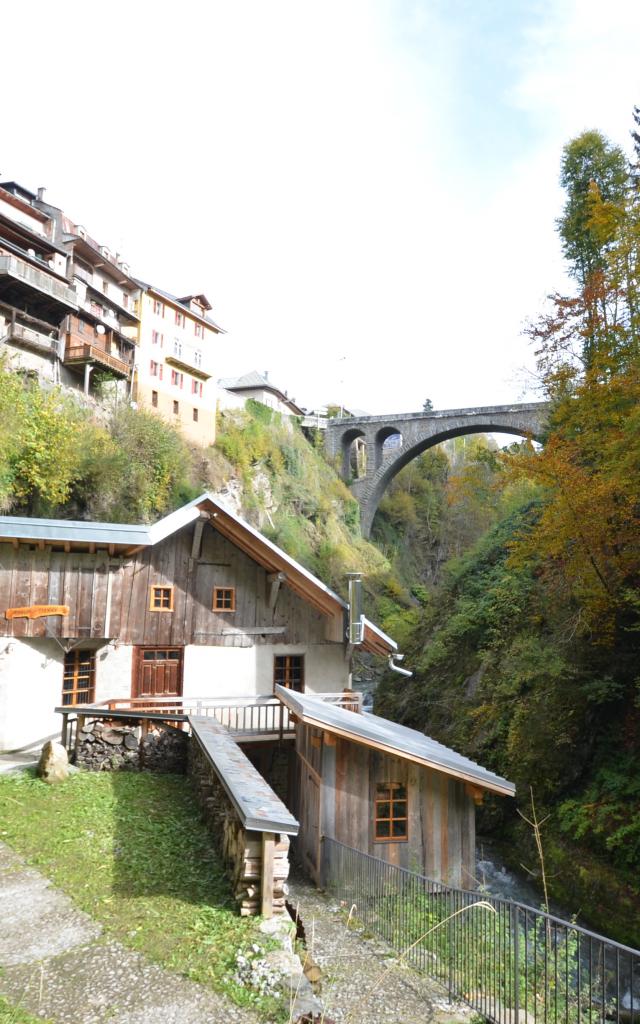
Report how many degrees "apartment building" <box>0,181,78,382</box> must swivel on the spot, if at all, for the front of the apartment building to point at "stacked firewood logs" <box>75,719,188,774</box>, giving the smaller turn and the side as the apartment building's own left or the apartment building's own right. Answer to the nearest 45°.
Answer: approximately 45° to the apartment building's own right

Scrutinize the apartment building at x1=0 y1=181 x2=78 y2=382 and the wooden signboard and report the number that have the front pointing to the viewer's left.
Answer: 0

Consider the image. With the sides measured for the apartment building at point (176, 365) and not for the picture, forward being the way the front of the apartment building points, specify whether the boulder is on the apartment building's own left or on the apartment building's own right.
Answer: on the apartment building's own right

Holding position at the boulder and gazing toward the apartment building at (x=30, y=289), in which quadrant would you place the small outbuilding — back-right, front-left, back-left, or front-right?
back-right

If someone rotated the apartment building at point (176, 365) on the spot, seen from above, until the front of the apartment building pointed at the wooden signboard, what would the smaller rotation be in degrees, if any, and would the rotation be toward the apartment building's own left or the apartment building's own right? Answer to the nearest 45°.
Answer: approximately 45° to the apartment building's own right

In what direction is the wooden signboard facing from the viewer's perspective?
toward the camera

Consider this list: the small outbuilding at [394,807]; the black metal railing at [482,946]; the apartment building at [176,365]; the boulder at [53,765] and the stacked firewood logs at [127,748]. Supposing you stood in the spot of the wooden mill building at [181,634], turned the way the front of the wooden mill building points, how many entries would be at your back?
1

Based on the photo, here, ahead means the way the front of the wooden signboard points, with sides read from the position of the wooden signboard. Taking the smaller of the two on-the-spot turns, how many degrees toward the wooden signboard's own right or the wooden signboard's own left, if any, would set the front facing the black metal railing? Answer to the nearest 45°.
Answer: approximately 45° to the wooden signboard's own left

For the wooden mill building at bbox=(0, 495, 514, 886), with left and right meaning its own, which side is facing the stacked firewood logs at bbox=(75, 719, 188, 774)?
front

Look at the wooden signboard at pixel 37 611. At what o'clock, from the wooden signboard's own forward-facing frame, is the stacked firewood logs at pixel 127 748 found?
The stacked firewood logs is roughly at 11 o'clock from the wooden signboard.

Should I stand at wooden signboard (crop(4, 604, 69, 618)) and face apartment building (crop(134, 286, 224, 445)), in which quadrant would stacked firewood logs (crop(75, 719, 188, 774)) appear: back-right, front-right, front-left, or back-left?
back-right

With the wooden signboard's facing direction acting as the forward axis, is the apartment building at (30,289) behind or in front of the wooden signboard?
behind

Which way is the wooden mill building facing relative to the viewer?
toward the camera

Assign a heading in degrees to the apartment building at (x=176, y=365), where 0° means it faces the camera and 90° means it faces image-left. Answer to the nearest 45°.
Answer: approximately 315°

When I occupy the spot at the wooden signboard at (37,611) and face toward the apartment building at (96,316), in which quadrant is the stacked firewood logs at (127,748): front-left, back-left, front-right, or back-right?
back-right

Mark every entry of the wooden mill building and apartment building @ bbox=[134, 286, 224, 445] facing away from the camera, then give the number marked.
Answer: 0

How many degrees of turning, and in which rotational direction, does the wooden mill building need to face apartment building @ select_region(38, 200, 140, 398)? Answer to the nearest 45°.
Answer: approximately 180°
